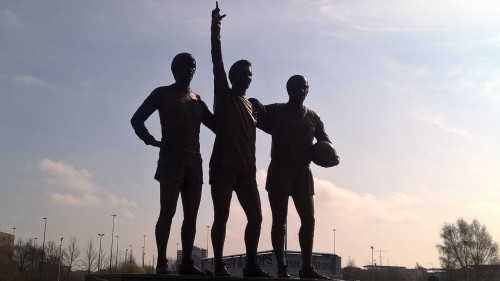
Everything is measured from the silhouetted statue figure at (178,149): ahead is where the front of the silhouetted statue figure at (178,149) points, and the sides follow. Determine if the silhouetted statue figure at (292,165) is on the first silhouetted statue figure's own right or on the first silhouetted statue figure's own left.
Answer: on the first silhouetted statue figure's own left

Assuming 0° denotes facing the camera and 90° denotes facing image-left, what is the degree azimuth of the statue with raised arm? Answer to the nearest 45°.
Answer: approximately 315°

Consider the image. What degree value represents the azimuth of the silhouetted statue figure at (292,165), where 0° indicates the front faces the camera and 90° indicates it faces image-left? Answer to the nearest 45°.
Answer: approximately 315°

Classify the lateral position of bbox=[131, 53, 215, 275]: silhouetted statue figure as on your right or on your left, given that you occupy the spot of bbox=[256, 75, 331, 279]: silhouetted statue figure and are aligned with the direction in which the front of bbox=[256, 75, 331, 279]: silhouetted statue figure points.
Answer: on your right
